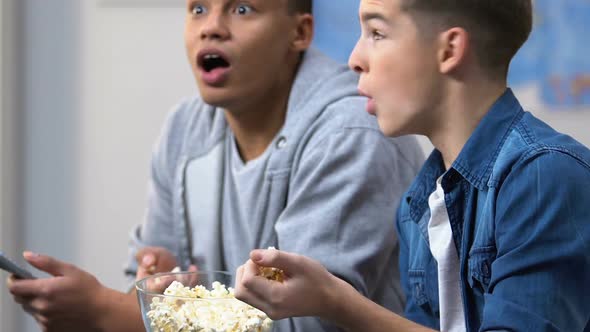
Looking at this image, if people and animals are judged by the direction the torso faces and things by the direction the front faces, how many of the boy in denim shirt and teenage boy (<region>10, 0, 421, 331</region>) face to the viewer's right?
0

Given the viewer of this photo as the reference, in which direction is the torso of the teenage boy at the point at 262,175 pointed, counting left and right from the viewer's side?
facing the viewer and to the left of the viewer

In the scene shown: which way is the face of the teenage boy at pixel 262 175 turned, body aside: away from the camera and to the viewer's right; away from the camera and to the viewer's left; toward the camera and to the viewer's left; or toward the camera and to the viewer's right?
toward the camera and to the viewer's left

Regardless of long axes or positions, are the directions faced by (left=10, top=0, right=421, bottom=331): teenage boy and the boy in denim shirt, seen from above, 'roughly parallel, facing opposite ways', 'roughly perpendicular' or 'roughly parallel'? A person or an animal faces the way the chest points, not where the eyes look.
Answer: roughly parallel
